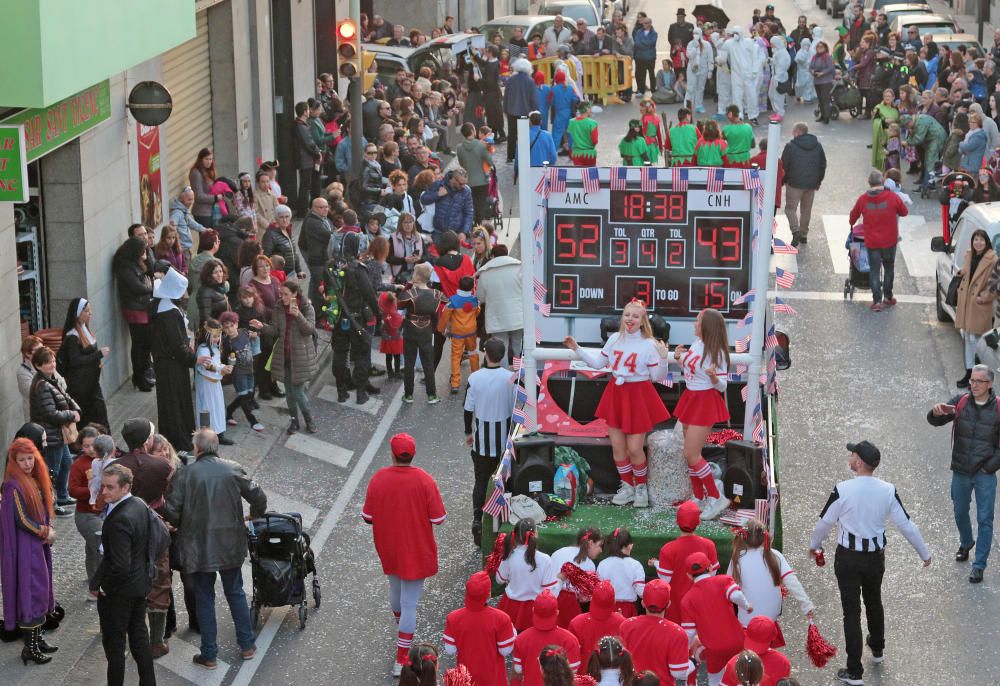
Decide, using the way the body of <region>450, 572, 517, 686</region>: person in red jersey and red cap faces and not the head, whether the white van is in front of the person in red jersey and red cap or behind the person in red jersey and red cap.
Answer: in front

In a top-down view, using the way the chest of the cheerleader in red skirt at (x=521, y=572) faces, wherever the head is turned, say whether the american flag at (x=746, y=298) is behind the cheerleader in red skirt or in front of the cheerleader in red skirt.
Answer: in front

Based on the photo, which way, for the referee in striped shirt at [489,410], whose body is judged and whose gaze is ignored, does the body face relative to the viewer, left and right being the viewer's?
facing away from the viewer

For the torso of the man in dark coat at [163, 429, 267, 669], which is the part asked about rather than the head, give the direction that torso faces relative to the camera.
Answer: away from the camera

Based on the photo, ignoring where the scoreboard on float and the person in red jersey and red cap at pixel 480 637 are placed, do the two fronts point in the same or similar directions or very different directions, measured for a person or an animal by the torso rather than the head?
very different directions

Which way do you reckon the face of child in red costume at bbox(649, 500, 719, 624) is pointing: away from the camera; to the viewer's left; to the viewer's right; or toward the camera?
away from the camera

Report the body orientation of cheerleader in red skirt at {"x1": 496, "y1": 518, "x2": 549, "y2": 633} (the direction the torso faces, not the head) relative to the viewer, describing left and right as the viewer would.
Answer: facing away from the viewer

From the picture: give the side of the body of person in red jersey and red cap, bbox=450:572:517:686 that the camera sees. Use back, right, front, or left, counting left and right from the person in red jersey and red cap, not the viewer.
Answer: back

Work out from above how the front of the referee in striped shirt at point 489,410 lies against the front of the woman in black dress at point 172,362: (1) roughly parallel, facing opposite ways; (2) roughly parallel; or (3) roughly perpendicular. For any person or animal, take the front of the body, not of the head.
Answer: roughly perpendicular

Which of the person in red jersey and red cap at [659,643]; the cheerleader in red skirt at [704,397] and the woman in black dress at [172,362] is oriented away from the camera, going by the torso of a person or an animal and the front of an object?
the person in red jersey and red cap

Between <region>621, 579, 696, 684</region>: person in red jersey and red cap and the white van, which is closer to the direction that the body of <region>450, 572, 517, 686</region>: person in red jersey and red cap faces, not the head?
the white van

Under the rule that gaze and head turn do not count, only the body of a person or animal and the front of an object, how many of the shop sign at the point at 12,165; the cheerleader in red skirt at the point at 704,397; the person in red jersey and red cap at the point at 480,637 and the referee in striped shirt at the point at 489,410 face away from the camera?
2

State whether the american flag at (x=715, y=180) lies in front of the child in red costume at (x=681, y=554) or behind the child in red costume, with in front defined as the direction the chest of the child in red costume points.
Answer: in front

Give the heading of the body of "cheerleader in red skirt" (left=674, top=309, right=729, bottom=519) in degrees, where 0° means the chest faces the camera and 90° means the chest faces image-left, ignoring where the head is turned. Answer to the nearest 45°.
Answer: approximately 45°

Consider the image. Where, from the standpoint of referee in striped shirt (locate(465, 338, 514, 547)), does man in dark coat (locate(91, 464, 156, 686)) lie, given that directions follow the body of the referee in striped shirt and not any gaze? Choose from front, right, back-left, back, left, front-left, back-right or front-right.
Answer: back-left

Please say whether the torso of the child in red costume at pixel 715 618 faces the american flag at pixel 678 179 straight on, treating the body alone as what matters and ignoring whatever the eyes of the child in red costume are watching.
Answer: yes

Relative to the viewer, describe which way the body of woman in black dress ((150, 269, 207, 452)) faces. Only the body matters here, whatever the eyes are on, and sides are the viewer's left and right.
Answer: facing to the right of the viewer
